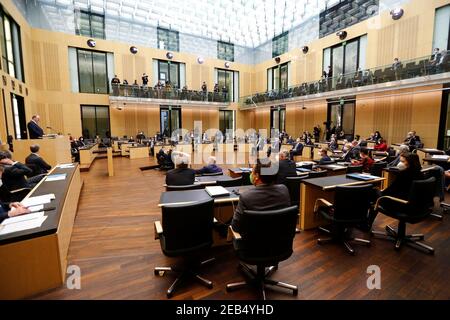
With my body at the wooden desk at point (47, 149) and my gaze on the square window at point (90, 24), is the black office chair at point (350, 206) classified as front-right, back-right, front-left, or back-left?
back-right

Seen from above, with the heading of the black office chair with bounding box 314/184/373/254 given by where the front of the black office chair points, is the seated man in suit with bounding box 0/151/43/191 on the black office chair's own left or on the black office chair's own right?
on the black office chair's own left

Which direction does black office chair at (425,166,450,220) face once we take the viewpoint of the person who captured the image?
facing to the left of the viewer

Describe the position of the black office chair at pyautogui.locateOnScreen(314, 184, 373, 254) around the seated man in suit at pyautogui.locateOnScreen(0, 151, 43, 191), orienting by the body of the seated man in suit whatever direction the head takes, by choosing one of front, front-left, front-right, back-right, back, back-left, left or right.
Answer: front-right

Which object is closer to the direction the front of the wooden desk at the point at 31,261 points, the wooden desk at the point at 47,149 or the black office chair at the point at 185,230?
the black office chair

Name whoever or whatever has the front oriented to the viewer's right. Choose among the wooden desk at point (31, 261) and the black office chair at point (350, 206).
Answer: the wooden desk

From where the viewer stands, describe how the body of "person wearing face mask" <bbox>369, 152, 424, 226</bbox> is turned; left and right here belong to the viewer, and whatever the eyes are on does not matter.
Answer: facing to the left of the viewer

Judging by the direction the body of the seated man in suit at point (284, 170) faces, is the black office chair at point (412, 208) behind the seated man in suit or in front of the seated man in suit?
behind

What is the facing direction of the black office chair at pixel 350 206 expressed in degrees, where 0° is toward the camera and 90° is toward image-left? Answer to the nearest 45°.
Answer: approximately 135°

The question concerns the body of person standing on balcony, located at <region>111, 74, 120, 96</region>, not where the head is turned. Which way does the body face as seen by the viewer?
toward the camera

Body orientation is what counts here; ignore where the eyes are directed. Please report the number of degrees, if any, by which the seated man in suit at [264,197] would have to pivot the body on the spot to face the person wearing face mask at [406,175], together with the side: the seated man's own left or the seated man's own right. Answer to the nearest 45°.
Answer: approximately 90° to the seated man's own right

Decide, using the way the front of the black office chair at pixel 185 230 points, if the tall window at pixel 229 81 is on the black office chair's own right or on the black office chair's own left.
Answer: on the black office chair's own right
